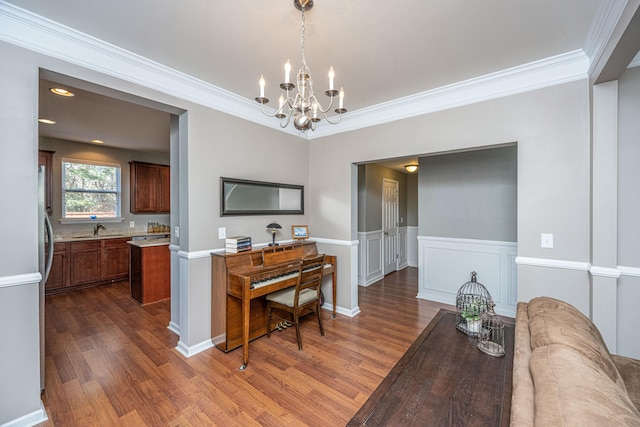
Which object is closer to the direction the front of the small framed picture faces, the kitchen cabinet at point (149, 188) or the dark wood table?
the dark wood table

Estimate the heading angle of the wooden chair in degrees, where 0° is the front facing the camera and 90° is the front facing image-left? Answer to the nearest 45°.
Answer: approximately 135°
